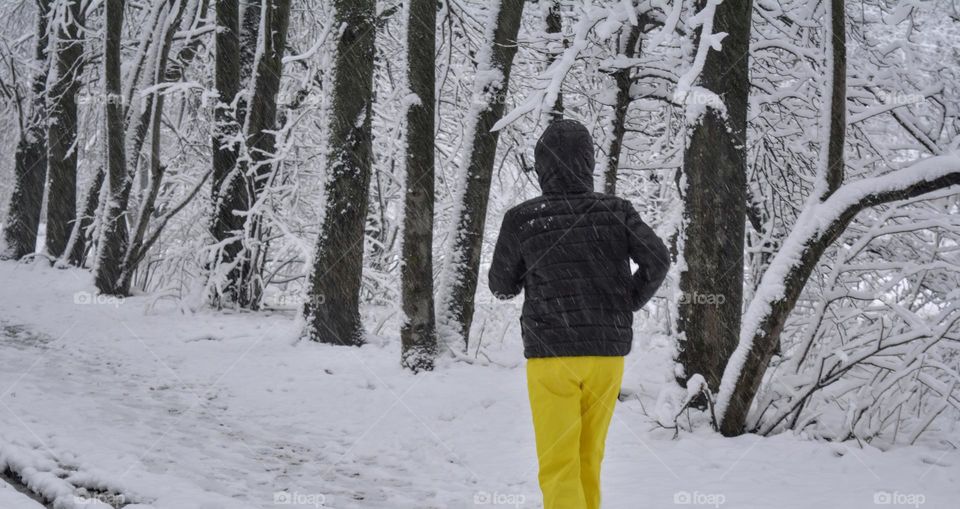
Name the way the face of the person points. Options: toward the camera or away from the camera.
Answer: away from the camera

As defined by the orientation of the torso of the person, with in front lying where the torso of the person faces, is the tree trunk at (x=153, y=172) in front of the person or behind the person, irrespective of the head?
in front

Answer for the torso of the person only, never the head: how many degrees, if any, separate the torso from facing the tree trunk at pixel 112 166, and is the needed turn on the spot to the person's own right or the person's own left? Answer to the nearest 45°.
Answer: approximately 45° to the person's own left

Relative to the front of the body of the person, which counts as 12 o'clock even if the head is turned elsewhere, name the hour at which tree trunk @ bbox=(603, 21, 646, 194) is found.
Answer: The tree trunk is roughly at 12 o'clock from the person.

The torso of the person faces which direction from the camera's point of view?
away from the camera

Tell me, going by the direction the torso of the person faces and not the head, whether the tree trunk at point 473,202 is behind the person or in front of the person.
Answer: in front

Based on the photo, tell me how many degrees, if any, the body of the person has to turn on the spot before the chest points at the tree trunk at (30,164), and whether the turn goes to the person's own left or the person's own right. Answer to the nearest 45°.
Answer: approximately 45° to the person's own left

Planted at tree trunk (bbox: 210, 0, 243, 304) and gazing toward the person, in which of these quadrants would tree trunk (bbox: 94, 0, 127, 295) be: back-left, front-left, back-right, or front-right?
back-right
